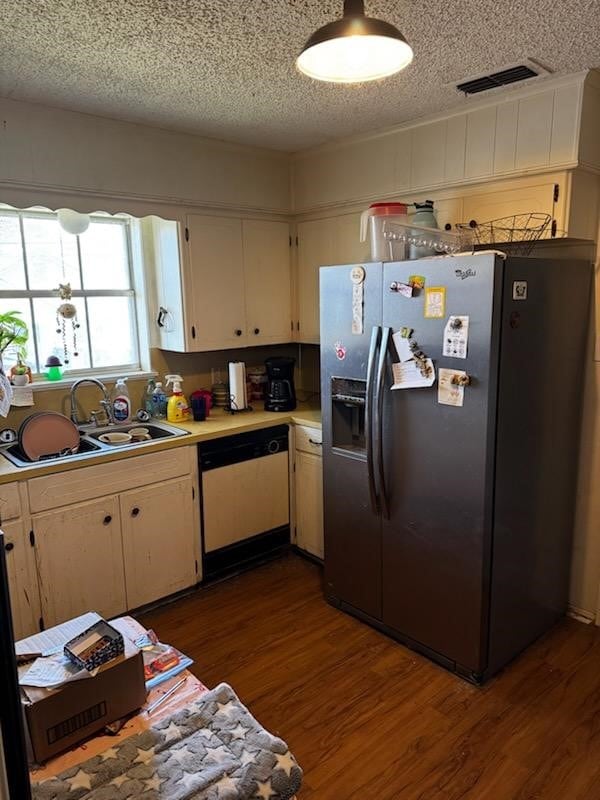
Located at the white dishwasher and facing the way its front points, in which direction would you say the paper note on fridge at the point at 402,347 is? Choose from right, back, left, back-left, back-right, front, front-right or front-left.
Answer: front

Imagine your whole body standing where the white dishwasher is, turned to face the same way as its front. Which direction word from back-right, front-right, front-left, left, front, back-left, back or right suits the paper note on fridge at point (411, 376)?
front

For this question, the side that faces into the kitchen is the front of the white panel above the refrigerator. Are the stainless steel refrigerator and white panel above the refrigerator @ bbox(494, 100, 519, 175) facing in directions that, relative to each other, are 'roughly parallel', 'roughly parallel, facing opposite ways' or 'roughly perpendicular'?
roughly parallel

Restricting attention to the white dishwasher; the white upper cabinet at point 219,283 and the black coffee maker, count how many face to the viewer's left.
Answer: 0

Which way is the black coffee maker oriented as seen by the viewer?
toward the camera

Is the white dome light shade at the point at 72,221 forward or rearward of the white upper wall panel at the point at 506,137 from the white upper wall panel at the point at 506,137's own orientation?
forward

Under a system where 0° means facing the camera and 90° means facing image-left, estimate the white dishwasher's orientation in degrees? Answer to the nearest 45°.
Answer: approximately 315°

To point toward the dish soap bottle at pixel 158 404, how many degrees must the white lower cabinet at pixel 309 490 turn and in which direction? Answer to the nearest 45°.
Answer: approximately 45° to its right

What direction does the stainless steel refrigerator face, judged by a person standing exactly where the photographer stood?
facing the viewer and to the left of the viewer

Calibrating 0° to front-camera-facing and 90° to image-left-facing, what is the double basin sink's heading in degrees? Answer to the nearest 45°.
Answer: approximately 315°

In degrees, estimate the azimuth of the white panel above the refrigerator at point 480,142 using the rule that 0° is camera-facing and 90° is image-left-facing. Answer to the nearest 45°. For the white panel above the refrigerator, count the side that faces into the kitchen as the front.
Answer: approximately 45°

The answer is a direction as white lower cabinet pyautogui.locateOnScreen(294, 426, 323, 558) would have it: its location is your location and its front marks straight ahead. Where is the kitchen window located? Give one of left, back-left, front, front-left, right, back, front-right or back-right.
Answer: front-right

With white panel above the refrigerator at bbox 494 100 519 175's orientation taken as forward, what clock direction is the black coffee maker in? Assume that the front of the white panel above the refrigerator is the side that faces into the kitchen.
The black coffee maker is roughly at 2 o'clock from the white panel above the refrigerator.
